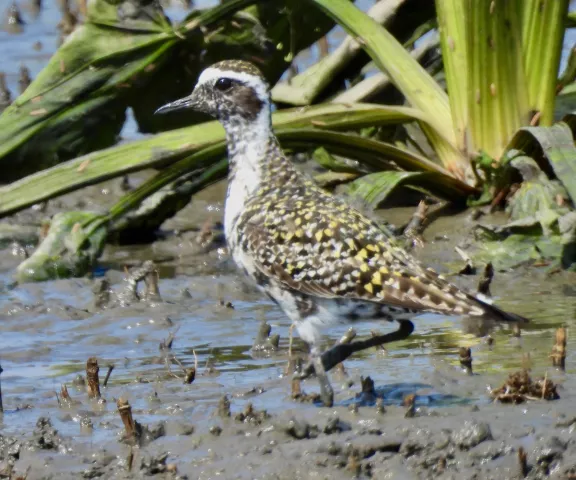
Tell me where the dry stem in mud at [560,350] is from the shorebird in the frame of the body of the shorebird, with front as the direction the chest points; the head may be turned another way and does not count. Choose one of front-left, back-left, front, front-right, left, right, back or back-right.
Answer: back

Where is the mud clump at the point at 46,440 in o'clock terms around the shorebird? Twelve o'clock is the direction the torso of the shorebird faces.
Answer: The mud clump is roughly at 11 o'clock from the shorebird.

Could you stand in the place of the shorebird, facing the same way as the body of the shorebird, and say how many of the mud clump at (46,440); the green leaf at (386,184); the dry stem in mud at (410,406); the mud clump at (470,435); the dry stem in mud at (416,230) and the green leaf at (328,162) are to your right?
3

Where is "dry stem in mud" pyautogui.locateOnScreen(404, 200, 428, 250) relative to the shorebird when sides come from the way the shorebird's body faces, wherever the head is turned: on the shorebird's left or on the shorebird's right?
on the shorebird's right

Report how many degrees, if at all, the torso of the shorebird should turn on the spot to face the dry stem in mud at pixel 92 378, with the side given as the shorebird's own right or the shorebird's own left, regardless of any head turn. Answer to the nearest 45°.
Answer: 0° — it already faces it

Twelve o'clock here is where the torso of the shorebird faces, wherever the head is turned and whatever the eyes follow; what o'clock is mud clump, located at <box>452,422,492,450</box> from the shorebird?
The mud clump is roughly at 8 o'clock from the shorebird.

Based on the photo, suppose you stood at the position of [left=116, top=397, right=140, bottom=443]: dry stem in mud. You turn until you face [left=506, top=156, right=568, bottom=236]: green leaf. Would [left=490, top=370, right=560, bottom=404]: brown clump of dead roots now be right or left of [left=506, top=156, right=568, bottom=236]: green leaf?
right

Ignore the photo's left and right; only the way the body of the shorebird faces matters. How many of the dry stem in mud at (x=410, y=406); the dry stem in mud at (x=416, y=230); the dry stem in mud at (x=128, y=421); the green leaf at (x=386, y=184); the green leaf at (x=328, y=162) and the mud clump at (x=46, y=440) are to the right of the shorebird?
3

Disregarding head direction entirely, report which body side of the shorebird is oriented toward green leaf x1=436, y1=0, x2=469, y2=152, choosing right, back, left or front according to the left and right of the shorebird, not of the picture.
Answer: right

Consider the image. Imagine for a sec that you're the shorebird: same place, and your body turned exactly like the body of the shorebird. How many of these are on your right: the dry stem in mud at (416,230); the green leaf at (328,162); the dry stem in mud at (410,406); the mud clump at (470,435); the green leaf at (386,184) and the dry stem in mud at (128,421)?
3

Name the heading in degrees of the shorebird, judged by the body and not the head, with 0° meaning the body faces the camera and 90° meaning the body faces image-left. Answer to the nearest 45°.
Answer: approximately 90°
